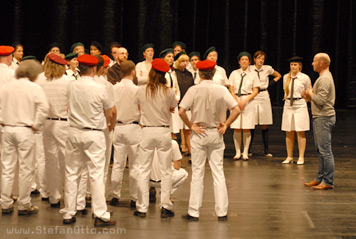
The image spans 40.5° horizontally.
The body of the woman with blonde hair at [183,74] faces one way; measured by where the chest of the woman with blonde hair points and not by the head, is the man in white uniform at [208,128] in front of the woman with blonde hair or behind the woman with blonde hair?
in front

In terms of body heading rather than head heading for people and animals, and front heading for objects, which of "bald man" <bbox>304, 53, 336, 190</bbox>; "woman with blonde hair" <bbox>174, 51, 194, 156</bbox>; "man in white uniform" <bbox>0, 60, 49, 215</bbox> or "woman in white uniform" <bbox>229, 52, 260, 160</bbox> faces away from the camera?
the man in white uniform

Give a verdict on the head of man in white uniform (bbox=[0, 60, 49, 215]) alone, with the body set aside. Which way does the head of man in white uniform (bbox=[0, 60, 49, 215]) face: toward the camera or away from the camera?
away from the camera

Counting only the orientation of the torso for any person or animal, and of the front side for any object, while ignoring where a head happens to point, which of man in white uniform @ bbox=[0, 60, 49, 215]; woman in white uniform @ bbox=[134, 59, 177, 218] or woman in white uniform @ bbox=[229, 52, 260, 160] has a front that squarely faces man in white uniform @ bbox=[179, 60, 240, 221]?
woman in white uniform @ bbox=[229, 52, 260, 160]

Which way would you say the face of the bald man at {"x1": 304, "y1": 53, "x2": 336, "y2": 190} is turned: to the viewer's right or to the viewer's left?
to the viewer's left

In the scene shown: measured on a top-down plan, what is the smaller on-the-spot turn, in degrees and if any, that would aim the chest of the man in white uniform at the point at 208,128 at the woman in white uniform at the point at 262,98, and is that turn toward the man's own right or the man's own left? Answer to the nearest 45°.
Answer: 0° — they already face them

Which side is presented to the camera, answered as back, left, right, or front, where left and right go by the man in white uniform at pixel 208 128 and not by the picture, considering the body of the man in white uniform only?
back

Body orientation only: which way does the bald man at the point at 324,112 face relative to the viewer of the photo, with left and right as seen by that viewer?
facing to the left of the viewer

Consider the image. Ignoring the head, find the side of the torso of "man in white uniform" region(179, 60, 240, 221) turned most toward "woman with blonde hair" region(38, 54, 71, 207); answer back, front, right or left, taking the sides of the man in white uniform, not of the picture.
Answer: left

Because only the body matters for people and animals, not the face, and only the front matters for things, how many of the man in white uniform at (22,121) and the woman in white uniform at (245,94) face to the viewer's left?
0

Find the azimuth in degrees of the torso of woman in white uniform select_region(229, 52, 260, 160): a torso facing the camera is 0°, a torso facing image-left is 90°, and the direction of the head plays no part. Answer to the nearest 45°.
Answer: approximately 0°

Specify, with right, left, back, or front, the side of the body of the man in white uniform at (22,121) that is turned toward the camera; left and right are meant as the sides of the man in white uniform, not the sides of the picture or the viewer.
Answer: back

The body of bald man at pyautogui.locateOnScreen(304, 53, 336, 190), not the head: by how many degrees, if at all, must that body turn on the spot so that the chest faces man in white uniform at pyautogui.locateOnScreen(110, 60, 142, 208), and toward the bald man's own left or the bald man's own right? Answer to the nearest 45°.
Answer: approximately 45° to the bald man's own left

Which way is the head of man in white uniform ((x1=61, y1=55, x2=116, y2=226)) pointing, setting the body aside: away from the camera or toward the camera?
away from the camera

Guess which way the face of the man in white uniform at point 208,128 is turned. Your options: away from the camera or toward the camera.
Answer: away from the camera

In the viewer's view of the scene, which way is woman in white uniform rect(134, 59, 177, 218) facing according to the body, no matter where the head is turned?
away from the camera

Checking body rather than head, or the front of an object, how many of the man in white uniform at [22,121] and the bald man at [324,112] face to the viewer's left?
1
